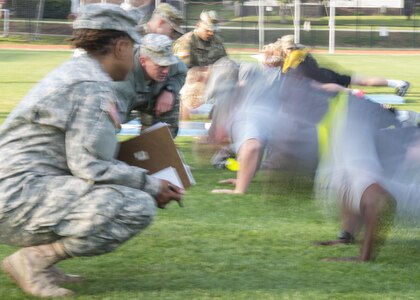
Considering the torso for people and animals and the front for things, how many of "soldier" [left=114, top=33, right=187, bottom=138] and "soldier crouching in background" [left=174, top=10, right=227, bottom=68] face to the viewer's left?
0

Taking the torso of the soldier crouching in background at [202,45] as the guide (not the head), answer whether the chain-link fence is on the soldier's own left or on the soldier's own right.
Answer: on the soldier's own left

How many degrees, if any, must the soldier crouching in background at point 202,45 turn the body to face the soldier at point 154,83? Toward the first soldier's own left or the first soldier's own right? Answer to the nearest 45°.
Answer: approximately 45° to the first soldier's own right

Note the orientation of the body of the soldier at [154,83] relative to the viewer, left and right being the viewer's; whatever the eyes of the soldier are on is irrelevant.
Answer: facing the viewer and to the right of the viewer

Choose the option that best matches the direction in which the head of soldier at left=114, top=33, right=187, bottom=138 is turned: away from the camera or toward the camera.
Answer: toward the camera

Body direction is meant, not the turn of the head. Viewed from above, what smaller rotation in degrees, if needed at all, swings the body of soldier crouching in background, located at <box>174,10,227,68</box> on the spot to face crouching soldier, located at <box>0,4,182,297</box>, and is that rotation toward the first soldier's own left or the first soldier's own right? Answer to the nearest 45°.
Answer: approximately 45° to the first soldier's own right

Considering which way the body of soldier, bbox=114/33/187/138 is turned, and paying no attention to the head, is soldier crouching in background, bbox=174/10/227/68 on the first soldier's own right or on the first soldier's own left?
on the first soldier's own left

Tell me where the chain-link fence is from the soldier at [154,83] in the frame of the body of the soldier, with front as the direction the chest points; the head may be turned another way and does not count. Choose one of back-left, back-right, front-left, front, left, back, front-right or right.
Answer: back-left

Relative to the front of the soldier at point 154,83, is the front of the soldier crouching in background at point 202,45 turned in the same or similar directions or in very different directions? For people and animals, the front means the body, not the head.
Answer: same or similar directions

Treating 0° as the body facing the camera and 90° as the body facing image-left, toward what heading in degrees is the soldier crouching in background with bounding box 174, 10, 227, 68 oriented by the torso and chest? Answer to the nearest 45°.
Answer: approximately 315°

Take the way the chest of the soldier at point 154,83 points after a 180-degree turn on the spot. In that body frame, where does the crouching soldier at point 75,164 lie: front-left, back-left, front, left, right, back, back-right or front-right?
back-left

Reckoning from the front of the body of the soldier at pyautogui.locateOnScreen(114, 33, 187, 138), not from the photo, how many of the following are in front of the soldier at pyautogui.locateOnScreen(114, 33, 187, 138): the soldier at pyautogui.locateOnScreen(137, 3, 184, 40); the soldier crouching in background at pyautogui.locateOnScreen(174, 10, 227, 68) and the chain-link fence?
0
